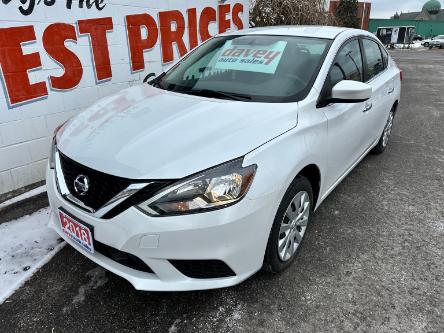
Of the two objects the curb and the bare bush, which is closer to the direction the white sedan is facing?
the curb

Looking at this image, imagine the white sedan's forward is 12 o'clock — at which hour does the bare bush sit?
The bare bush is roughly at 5 o'clock from the white sedan.

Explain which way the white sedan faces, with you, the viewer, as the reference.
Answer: facing the viewer and to the left of the viewer
